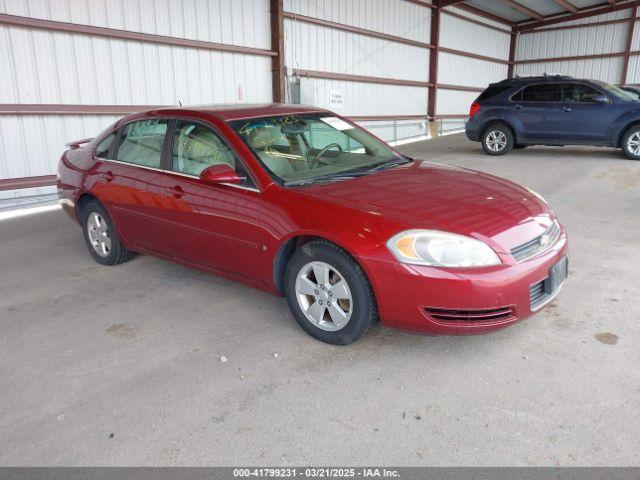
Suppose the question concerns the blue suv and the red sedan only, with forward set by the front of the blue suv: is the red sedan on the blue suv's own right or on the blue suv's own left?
on the blue suv's own right

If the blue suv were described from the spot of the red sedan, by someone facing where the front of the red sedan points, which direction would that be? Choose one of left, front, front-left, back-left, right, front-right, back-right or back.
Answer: left

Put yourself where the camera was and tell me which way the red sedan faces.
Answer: facing the viewer and to the right of the viewer

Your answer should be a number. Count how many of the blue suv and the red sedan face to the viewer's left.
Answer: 0

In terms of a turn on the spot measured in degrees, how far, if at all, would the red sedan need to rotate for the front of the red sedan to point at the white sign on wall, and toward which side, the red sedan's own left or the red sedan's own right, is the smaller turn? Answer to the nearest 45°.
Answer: approximately 135° to the red sedan's own left

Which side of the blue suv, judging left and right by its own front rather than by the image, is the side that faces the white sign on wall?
back

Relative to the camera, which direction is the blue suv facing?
to the viewer's right
